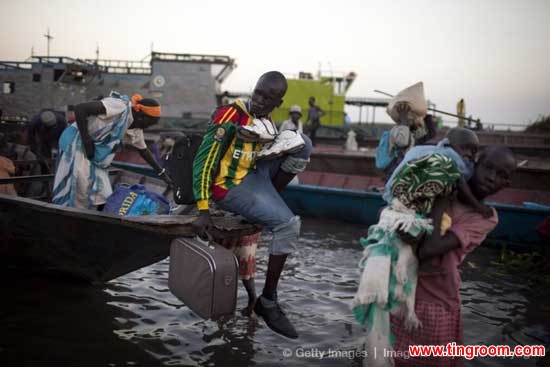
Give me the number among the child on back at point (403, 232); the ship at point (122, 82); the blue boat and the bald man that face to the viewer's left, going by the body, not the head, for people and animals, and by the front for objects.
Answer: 1

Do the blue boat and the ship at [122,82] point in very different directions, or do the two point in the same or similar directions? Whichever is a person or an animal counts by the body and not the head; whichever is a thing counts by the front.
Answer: very different directions

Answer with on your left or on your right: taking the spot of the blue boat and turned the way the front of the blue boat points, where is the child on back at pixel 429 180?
on your left

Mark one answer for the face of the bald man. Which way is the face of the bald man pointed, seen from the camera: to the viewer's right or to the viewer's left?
to the viewer's left

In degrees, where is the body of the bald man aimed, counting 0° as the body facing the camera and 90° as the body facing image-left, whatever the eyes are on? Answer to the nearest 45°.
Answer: approximately 315°
